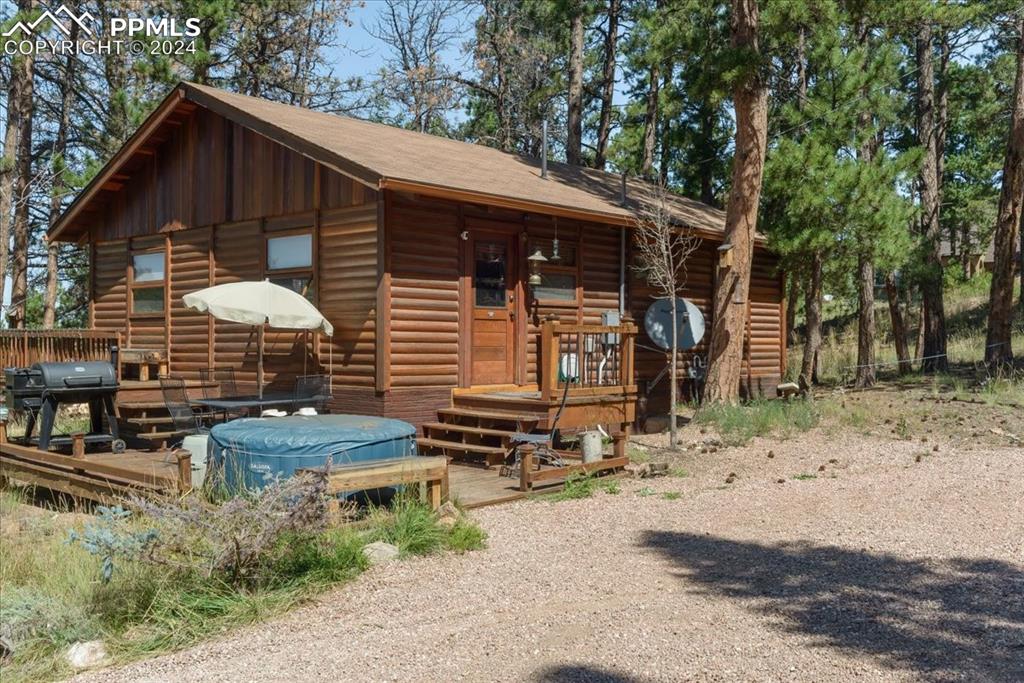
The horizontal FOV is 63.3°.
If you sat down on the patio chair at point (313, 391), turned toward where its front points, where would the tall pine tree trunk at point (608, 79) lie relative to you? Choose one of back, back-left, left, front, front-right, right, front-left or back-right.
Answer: back

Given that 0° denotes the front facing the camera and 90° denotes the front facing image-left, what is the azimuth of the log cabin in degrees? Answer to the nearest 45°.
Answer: approximately 315°

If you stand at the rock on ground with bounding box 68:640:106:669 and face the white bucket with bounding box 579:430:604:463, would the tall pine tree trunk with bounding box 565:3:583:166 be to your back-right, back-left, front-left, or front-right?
front-left

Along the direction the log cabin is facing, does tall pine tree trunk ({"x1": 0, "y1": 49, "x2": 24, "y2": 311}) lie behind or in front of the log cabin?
behind

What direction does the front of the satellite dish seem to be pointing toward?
toward the camera

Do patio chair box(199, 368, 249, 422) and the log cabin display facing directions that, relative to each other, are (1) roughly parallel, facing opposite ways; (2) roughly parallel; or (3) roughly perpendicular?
roughly parallel

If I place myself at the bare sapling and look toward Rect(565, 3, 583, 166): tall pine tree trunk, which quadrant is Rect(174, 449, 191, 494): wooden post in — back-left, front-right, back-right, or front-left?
back-left

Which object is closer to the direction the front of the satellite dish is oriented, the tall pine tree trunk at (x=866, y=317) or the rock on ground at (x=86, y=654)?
the rock on ground

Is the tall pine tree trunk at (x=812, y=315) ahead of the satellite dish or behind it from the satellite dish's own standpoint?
behind

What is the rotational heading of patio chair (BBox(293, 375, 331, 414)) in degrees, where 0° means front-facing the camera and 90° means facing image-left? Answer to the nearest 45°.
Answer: approximately 45°

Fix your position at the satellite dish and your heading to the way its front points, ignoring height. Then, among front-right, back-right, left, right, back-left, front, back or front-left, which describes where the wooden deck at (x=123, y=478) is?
front-right

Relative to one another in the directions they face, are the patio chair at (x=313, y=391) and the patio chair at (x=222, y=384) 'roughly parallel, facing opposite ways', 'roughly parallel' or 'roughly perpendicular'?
roughly perpendicular

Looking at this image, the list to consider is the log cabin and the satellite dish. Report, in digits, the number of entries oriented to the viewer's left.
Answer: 0

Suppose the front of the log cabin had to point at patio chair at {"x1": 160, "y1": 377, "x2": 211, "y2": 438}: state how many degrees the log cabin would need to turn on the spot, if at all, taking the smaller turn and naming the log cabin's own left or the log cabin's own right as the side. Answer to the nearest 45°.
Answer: approximately 90° to the log cabin's own right

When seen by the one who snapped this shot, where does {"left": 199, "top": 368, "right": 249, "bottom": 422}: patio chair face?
facing the viewer and to the right of the viewer

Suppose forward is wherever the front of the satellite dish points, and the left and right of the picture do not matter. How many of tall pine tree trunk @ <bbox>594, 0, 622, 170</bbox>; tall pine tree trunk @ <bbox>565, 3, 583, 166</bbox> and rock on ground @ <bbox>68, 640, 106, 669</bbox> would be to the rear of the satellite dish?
2

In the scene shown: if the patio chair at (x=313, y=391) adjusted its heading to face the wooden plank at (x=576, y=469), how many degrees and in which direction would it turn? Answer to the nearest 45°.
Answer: approximately 90° to its left

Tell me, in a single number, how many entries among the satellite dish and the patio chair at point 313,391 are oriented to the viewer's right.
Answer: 0
